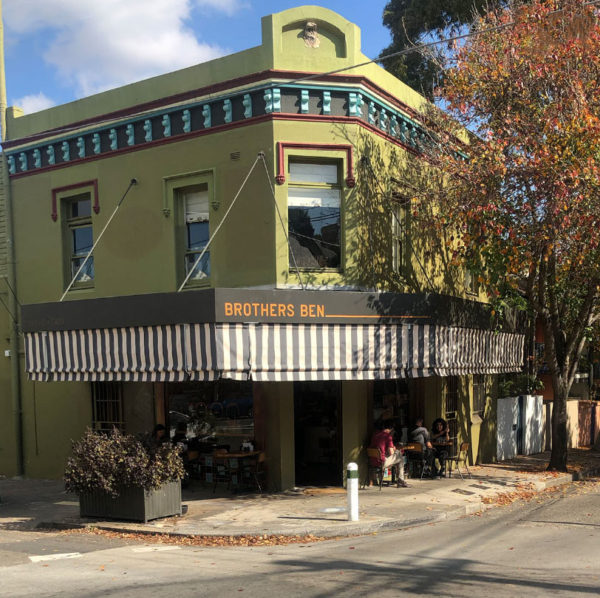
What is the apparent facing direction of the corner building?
toward the camera

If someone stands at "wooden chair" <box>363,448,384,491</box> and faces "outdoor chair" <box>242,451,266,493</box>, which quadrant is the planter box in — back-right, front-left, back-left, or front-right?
front-left

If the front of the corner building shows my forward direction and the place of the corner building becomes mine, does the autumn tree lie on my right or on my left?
on my left
